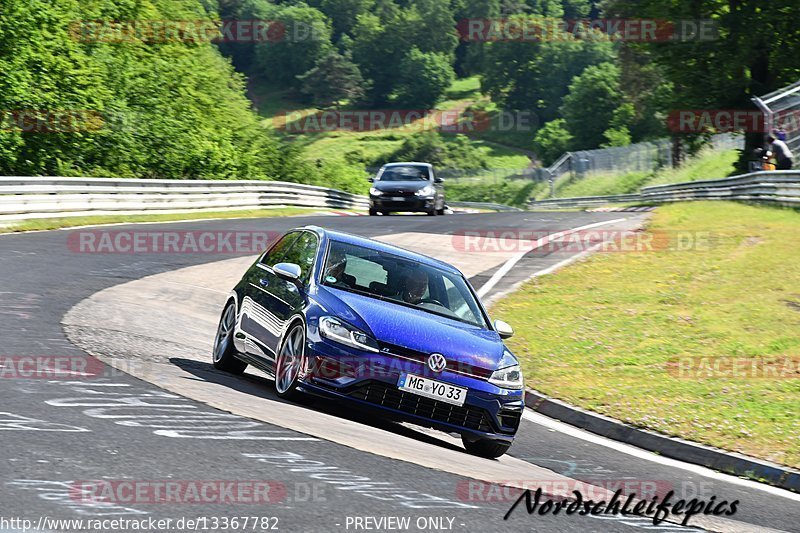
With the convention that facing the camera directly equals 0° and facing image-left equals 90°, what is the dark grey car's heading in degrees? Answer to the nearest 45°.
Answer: approximately 0°

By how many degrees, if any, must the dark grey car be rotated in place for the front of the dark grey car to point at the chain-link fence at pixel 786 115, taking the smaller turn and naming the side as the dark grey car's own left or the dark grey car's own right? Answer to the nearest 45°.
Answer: approximately 90° to the dark grey car's own left

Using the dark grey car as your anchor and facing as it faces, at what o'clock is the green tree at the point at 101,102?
The green tree is roughly at 3 o'clock from the dark grey car.

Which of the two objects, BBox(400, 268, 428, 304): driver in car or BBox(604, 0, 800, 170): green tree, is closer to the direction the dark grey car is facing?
the driver in car

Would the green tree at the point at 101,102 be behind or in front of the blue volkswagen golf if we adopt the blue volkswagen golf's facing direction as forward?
behind

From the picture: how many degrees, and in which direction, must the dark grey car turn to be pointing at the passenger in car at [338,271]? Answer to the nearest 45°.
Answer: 0° — it already faces them

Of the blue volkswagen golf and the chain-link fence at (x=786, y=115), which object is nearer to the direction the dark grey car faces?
the blue volkswagen golf

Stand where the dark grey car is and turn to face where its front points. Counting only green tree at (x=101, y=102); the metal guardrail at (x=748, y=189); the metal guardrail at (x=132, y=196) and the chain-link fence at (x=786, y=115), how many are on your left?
2

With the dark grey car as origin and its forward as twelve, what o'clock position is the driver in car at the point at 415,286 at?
The driver in car is roughly at 12 o'clock from the dark grey car.

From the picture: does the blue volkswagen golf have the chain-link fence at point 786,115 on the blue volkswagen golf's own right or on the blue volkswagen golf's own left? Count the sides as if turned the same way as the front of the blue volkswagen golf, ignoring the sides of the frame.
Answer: on the blue volkswagen golf's own left

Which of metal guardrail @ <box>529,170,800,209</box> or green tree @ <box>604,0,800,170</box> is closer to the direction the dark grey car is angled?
the metal guardrail

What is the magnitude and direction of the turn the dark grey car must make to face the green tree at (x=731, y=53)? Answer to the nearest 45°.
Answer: approximately 135° to its left

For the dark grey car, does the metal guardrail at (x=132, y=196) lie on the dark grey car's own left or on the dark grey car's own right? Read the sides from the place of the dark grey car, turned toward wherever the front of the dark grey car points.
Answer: on the dark grey car's own right
